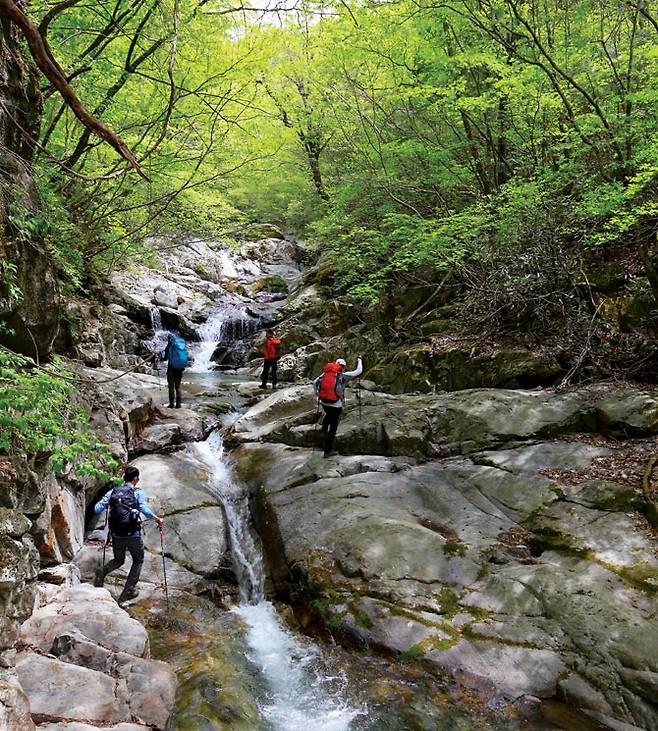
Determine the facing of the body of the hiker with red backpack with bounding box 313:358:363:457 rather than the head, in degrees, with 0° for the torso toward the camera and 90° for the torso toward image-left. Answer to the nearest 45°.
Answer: approximately 225°

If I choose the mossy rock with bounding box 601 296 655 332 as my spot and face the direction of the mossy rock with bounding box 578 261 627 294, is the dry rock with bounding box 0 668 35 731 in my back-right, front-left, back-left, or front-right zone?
back-left

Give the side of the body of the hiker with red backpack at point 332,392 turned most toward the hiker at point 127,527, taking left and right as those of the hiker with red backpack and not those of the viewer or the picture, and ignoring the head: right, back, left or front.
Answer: back

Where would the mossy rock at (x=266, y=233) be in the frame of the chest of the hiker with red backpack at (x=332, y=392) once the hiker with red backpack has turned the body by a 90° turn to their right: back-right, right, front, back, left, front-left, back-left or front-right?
back-left

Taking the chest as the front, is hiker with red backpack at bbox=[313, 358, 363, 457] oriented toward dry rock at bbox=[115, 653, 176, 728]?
no

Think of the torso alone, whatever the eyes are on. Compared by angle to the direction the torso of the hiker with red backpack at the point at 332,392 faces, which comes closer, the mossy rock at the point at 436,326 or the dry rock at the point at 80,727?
the mossy rock

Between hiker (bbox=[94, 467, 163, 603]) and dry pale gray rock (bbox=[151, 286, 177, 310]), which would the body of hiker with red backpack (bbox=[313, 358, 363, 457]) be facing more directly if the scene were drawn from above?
the dry pale gray rock

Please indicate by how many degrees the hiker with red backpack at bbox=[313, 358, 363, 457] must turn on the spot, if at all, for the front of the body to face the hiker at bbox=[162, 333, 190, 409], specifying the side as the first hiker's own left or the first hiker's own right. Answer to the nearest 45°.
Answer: approximately 90° to the first hiker's own left

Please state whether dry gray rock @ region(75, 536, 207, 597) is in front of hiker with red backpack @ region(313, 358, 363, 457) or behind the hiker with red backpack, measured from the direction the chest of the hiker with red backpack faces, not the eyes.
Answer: behind

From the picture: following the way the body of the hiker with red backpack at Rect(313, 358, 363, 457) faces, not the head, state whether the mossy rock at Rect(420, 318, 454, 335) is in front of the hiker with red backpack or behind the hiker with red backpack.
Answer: in front

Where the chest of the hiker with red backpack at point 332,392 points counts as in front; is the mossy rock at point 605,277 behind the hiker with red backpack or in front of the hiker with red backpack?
in front

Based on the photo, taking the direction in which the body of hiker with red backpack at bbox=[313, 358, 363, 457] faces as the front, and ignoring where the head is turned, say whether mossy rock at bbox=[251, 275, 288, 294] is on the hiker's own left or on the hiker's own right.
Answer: on the hiker's own left

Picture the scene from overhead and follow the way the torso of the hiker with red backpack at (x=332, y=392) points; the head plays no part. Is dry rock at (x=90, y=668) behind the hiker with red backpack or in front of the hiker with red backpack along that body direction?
behind
